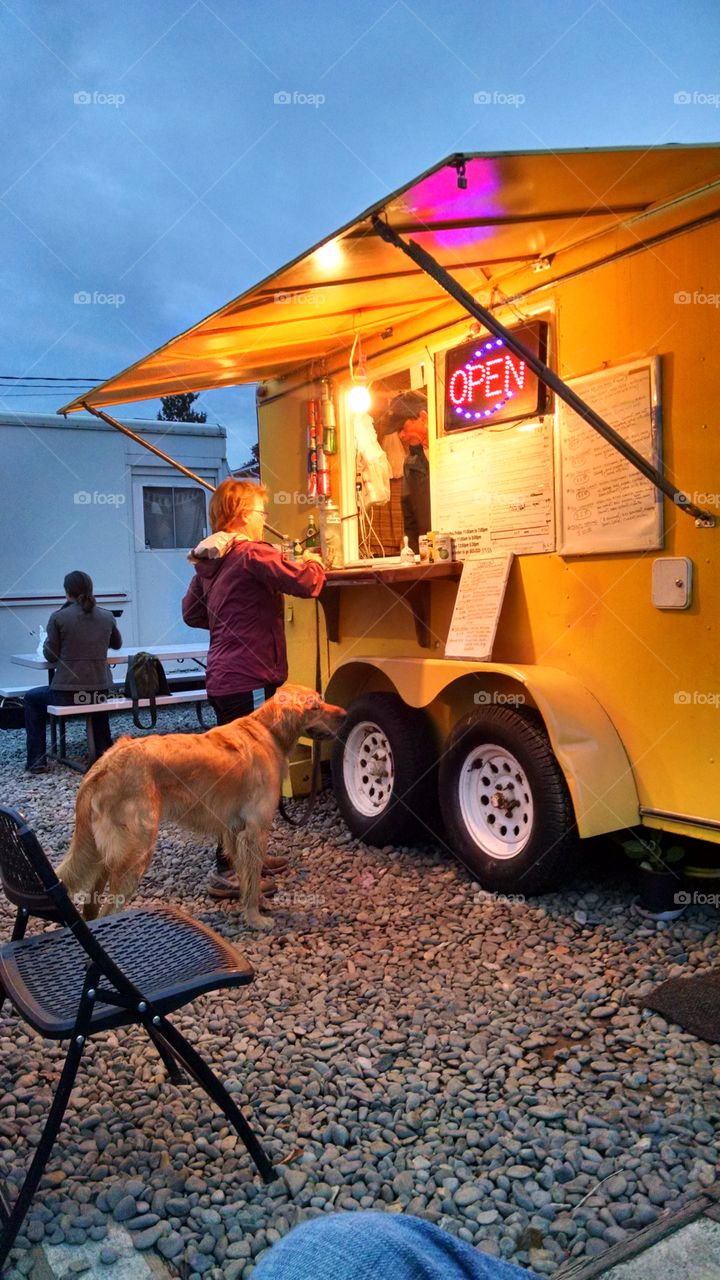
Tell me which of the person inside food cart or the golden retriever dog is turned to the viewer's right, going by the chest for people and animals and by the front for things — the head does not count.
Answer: the golden retriever dog

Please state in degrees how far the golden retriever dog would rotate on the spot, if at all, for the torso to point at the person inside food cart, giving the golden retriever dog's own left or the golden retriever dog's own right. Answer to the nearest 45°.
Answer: approximately 45° to the golden retriever dog's own left

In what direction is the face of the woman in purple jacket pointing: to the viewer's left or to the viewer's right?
to the viewer's right

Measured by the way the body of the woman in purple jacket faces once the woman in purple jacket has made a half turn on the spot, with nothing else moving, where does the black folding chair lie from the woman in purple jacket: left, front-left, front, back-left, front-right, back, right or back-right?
front-left

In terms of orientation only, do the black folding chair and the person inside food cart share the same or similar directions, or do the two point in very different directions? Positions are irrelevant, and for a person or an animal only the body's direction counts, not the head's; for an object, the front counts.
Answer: very different directions

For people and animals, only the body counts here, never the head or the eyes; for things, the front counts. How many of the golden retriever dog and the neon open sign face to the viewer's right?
1

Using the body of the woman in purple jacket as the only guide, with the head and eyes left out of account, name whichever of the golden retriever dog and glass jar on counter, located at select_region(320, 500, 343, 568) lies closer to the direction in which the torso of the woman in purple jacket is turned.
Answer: the glass jar on counter

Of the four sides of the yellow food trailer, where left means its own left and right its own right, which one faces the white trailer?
back

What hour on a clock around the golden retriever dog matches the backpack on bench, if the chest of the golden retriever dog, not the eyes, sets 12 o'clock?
The backpack on bench is roughly at 9 o'clock from the golden retriever dog.

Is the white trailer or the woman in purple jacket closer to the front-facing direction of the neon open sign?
the woman in purple jacket

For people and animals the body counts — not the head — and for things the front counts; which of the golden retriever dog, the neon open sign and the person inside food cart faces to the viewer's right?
the golden retriever dog
